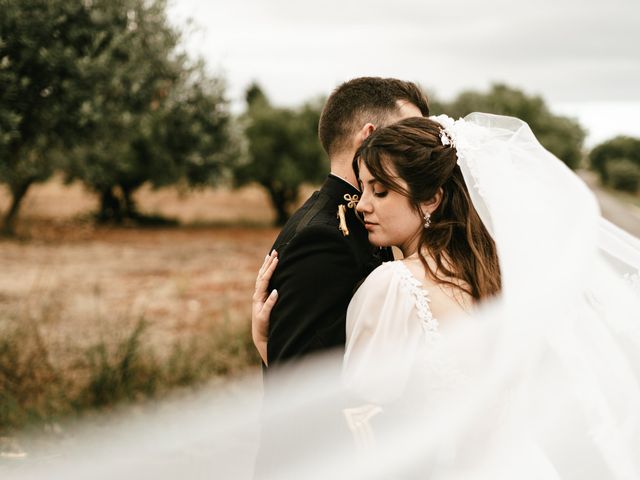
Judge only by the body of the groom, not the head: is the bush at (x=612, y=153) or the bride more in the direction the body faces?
the bride

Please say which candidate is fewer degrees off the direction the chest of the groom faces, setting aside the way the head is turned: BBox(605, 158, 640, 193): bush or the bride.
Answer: the bride

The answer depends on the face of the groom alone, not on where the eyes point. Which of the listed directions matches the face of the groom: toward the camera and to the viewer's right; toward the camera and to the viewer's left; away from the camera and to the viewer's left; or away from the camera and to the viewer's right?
away from the camera and to the viewer's right

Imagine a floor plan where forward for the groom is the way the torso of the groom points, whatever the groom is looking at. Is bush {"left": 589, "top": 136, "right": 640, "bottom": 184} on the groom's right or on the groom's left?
on the groom's left

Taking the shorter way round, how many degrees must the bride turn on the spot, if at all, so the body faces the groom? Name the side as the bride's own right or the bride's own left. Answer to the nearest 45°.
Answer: approximately 45° to the bride's own left

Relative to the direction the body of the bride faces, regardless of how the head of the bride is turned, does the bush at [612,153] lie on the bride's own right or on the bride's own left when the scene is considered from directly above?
on the bride's own right

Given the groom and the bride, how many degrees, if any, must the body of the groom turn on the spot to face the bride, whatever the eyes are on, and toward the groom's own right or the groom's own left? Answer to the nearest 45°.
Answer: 0° — they already face them

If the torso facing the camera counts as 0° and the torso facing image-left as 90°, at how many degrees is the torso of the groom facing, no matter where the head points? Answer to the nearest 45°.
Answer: approximately 270°
